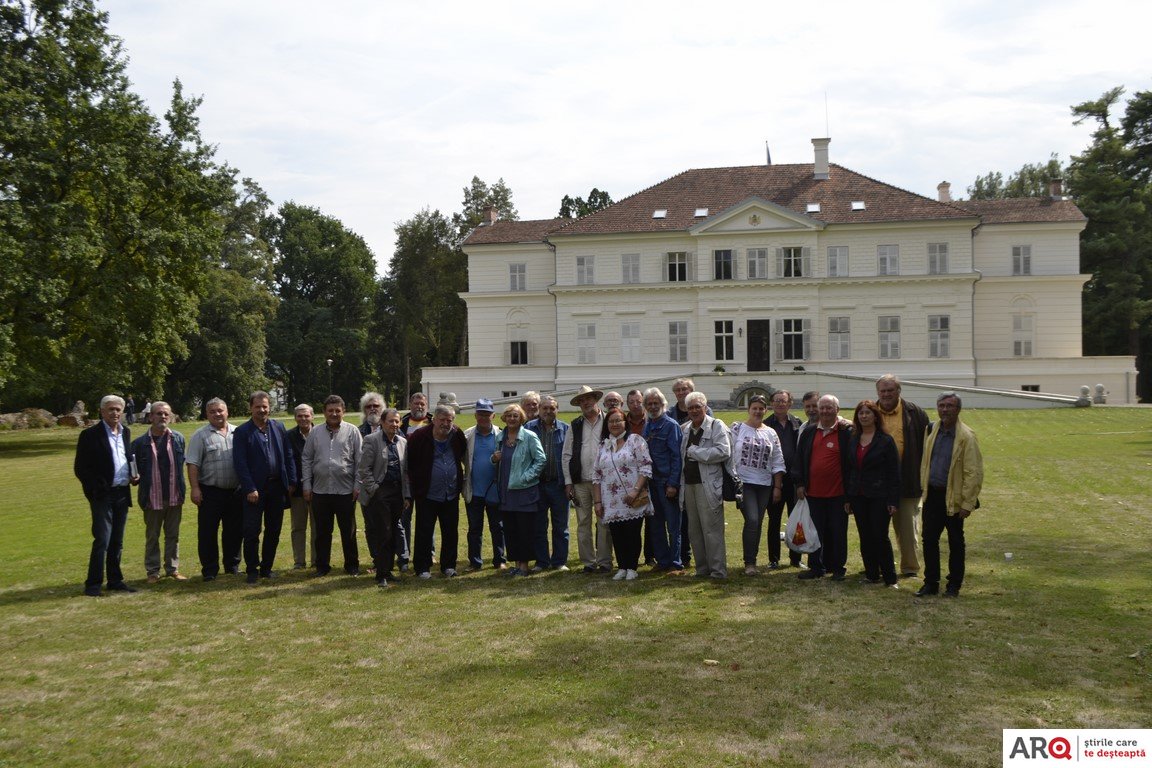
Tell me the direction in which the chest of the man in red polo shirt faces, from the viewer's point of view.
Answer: toward the camera

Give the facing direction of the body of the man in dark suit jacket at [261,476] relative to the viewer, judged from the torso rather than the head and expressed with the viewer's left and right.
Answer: facing the viewer

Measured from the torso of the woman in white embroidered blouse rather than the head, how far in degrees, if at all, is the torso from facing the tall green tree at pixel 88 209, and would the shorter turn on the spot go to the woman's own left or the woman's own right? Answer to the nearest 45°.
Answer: approximately 135° to the woman's own right

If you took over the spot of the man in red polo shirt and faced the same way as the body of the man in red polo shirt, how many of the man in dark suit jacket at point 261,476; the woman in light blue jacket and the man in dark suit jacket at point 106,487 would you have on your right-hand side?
3

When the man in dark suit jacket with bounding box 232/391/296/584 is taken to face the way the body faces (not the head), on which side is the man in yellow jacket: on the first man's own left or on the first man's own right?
on the first man's own left

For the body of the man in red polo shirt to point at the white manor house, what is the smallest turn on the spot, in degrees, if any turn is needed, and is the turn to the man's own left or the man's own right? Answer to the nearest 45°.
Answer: approximately 180°

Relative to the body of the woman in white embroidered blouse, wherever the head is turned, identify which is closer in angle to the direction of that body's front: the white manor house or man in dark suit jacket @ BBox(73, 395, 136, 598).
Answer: the man in dark suit jacket

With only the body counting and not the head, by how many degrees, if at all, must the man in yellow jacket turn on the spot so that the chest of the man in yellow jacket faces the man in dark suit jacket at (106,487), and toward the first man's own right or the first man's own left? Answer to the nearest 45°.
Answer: approximately 45° to the first man's own right

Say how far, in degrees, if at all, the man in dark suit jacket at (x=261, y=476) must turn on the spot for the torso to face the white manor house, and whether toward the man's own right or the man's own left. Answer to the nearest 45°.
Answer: approximately 135° to the man's own left

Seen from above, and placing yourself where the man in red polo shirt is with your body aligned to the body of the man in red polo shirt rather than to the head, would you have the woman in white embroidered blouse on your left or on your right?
on your right

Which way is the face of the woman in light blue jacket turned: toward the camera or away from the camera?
toward the camera

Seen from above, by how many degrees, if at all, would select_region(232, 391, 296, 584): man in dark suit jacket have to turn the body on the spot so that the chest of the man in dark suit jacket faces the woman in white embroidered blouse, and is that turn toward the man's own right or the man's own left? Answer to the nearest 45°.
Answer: approximately 90° to the man's own left

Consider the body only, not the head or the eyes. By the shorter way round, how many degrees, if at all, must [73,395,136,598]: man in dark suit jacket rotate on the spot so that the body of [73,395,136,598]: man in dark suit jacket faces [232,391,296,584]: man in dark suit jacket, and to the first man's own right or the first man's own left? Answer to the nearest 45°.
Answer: approximately 45° to the first man's own left

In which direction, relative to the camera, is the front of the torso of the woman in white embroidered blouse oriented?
toward the camera
